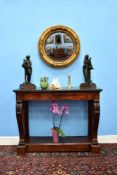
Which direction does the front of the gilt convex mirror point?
toward the camera

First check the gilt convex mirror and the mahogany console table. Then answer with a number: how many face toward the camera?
2

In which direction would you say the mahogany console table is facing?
toward the camera
